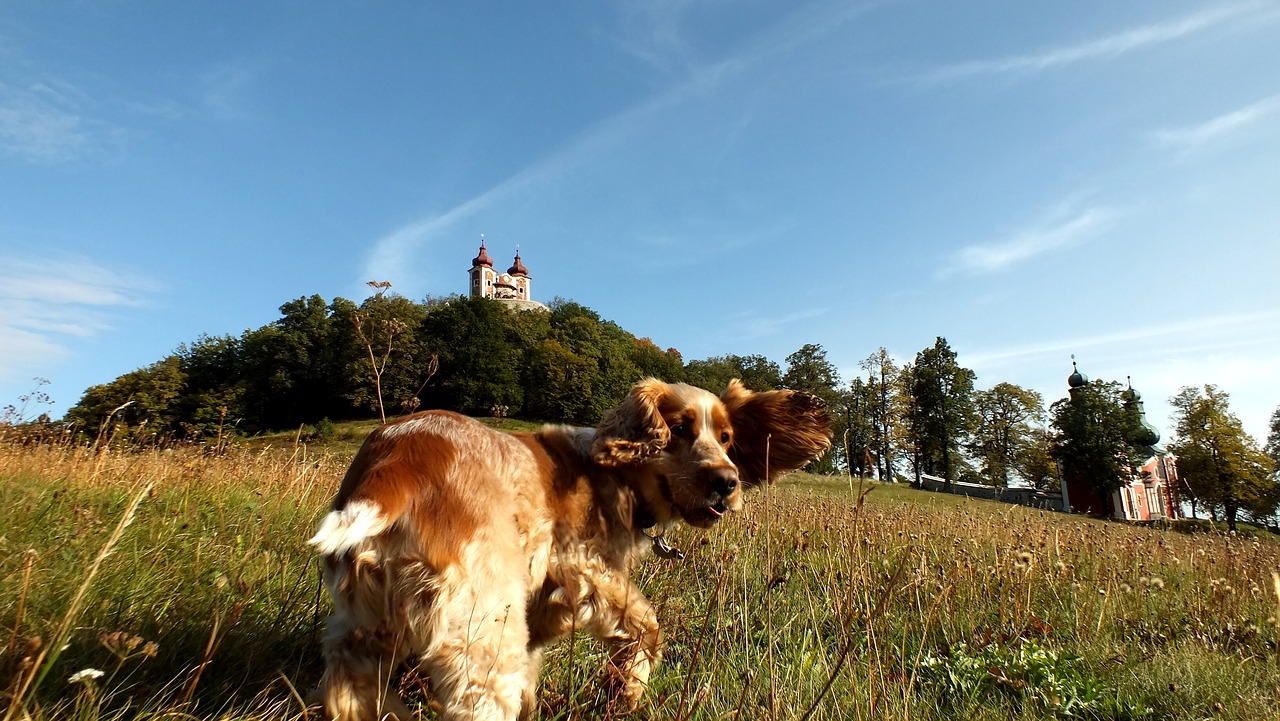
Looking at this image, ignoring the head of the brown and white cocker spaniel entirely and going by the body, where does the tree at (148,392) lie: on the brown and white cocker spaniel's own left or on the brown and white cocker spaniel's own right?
on the brown and white cocker spaniel's own left

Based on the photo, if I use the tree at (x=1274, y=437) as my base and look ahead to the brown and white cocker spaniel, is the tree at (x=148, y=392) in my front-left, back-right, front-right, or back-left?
front-right

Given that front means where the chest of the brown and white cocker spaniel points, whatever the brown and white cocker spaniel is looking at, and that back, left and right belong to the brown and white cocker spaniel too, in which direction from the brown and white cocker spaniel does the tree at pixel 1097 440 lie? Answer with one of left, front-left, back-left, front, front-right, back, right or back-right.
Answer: front

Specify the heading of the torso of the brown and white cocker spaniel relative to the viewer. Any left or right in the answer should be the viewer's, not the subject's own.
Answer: facing away from the viewer and to the right of the viewer

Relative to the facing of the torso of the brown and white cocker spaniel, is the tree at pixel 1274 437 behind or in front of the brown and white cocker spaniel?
in front

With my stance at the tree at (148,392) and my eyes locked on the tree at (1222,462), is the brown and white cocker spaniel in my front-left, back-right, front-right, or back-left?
front-right

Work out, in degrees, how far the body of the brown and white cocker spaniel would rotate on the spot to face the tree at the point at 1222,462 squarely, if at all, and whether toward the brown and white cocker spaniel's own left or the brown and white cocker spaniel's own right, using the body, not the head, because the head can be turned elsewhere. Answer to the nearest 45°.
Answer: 0° — it already faces it
